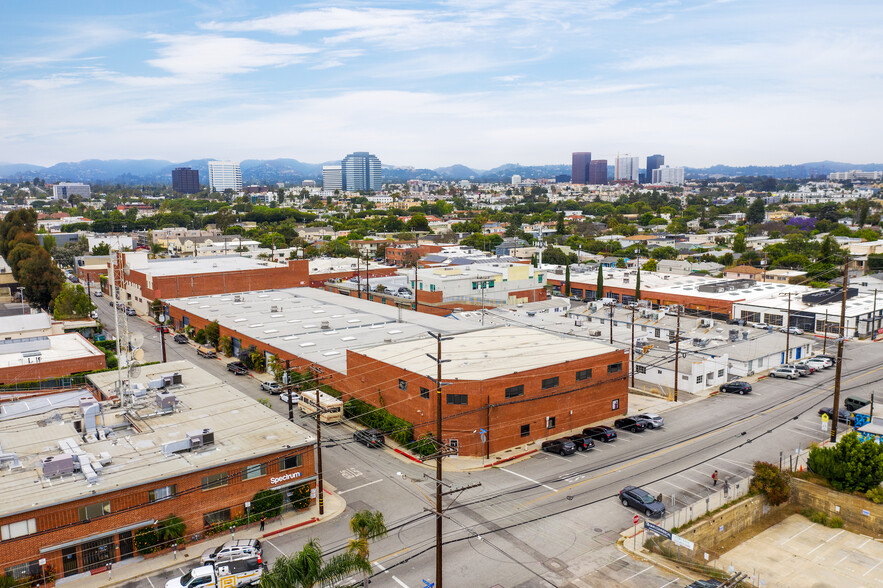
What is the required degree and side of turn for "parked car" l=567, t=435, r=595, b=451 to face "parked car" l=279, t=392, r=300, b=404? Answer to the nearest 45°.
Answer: approximately 45° to its left

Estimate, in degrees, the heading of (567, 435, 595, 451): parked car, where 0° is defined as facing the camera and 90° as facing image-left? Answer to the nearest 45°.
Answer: approximately 135°

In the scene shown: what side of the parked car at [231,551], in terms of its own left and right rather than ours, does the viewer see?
left

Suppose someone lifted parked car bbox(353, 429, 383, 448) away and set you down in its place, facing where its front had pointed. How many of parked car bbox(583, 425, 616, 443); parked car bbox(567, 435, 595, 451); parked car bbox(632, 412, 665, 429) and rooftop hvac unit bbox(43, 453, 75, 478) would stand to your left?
1

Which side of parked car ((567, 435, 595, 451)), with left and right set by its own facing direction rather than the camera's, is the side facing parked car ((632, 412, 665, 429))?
right

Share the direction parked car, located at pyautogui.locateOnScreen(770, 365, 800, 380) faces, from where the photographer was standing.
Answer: facing away from the viewer and to the left of the viewer

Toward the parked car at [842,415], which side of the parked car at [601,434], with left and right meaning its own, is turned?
right

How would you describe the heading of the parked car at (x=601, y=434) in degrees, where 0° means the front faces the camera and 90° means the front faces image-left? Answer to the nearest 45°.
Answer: approximately 135°

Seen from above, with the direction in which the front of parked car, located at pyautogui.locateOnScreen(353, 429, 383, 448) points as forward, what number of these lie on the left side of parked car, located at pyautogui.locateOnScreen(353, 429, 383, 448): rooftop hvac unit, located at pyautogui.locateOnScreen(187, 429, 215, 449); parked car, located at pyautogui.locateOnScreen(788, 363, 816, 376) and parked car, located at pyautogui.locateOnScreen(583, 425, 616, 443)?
1
